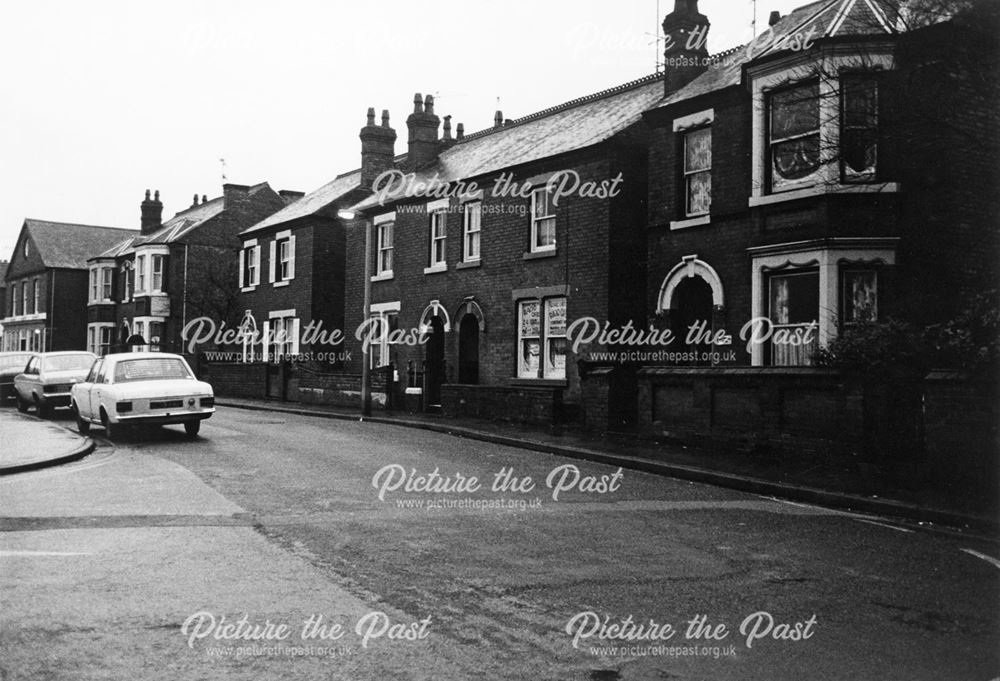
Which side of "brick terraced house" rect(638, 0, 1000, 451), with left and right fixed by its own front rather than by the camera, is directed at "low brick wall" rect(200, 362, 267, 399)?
right

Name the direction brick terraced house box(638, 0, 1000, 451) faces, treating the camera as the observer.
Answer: facing the viewer and to the left of the viewer

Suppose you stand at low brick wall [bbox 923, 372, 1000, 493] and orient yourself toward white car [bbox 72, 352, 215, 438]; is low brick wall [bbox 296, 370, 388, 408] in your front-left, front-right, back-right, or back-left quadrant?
front-right

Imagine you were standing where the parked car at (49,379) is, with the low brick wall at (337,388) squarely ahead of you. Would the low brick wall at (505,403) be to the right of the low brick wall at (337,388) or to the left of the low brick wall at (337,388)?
right

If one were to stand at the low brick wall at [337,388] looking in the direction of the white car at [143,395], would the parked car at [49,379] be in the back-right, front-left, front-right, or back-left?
front-right

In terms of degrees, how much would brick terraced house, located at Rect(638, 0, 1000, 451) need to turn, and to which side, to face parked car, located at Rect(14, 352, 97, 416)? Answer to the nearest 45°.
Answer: approximately 45° to its right

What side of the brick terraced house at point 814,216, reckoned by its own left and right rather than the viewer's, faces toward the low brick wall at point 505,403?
right

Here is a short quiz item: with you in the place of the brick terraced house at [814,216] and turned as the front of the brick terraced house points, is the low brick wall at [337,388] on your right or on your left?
on your right

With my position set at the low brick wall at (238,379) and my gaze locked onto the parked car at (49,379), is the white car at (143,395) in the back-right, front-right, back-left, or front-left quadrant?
front-left

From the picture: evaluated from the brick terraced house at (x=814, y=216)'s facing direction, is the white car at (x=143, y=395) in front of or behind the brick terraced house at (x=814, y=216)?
in front

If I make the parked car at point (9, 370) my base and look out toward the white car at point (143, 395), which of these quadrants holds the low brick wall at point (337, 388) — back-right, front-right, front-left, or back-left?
front-left

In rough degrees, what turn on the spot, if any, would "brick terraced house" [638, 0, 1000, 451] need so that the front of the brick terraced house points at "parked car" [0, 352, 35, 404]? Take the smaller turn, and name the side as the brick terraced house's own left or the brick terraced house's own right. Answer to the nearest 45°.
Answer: approximately 45° to the brick terraced house's own right

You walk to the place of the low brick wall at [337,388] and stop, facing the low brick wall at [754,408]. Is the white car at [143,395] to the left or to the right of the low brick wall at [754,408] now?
right
